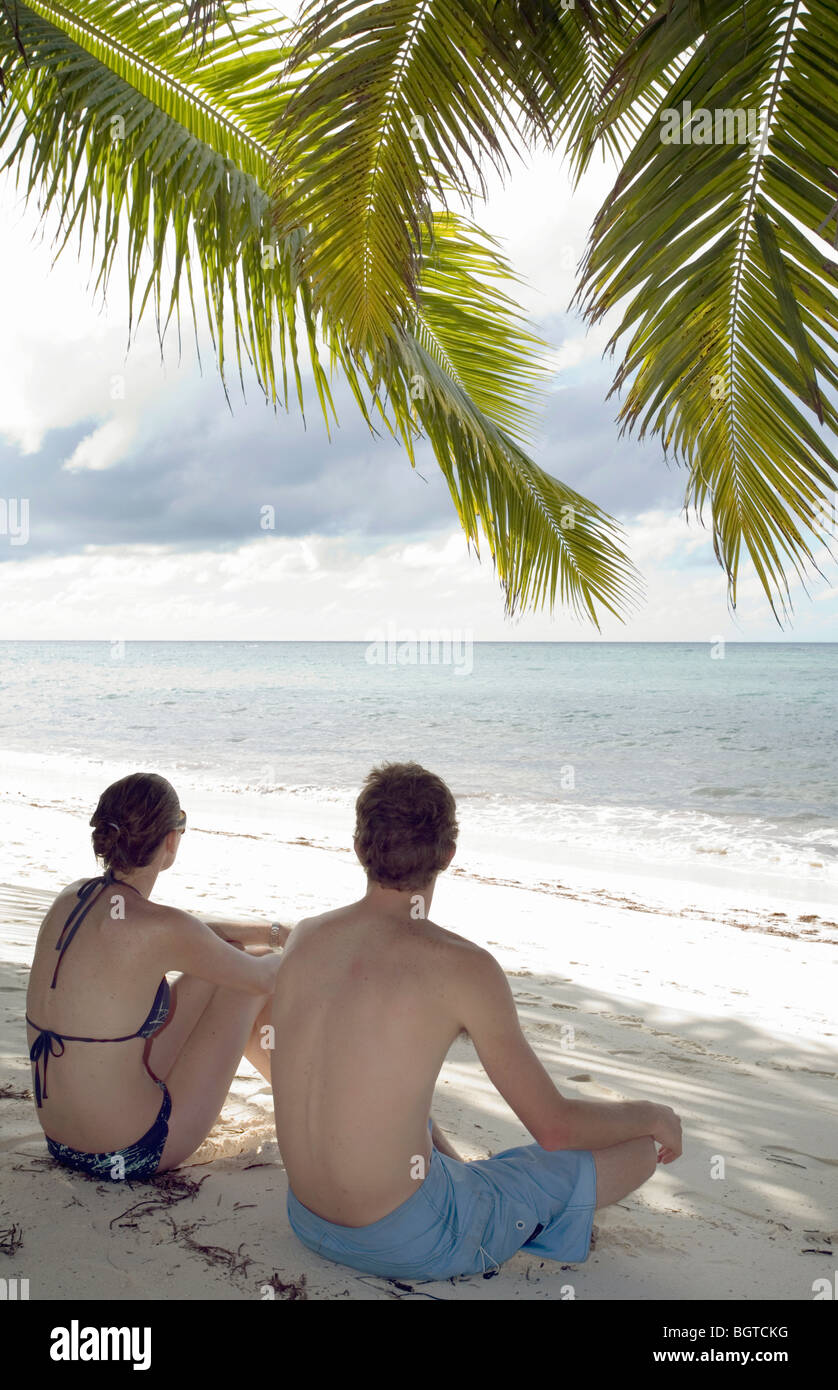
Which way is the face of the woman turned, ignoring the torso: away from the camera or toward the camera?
away from the camera

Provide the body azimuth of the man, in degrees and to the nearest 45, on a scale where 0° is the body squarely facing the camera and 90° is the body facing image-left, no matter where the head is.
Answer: approximately 225°

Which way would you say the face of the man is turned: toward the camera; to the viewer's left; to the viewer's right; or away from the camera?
away from the camera

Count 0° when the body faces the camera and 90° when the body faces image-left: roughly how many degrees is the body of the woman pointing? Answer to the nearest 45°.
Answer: approximately 225°
